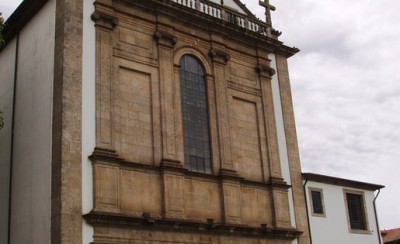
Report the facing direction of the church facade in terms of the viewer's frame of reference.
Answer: facing the viewer and to the right of the viewer

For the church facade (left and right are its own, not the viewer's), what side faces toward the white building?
left
